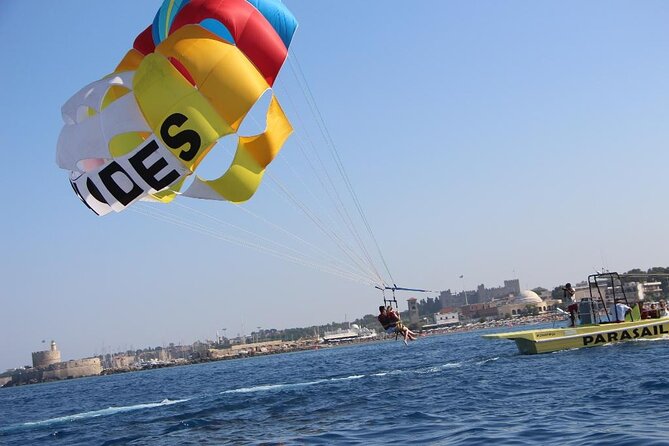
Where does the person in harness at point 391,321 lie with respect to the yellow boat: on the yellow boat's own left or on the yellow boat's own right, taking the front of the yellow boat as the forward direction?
on the yellow boat's own right
